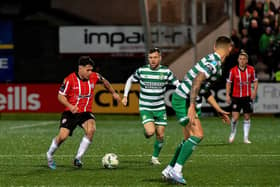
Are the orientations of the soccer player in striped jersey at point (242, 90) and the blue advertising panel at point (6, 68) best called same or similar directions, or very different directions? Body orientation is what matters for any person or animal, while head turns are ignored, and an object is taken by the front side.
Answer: same or similar directions

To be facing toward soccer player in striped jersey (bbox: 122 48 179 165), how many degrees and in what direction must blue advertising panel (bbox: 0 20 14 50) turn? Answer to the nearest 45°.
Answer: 0° — it already faces them

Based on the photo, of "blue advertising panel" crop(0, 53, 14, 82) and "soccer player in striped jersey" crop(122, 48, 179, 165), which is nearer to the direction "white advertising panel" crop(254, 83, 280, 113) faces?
the soccer player in striped jersey

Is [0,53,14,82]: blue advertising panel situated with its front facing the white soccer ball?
yes

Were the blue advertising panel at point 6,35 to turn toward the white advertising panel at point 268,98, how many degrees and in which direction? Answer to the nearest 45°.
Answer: approximately 45° to its left

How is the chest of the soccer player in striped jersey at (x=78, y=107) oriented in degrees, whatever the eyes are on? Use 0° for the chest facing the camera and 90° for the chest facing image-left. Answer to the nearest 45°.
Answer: approximately 315°

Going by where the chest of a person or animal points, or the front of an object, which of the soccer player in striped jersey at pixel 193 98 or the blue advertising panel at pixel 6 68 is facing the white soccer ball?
the blue advertising panel

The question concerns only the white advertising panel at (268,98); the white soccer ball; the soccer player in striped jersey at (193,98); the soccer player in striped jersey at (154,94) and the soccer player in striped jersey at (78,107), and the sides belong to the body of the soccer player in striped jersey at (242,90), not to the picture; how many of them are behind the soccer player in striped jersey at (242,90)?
1

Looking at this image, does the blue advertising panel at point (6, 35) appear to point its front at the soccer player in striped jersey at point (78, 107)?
yes

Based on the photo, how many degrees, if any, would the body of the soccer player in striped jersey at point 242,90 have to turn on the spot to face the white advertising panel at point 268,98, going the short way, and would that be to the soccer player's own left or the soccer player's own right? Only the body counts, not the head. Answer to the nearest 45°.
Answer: approximately 180°

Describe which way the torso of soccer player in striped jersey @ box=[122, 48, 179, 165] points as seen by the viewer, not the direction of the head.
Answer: toward the camera

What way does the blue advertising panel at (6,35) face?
toward the camera

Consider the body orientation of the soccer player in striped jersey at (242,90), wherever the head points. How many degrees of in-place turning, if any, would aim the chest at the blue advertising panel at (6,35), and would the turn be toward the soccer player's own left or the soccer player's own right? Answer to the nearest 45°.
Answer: approximately 135° to the soccer player's own right

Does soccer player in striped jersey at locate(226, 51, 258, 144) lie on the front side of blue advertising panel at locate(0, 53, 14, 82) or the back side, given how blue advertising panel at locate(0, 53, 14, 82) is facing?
on the front side
